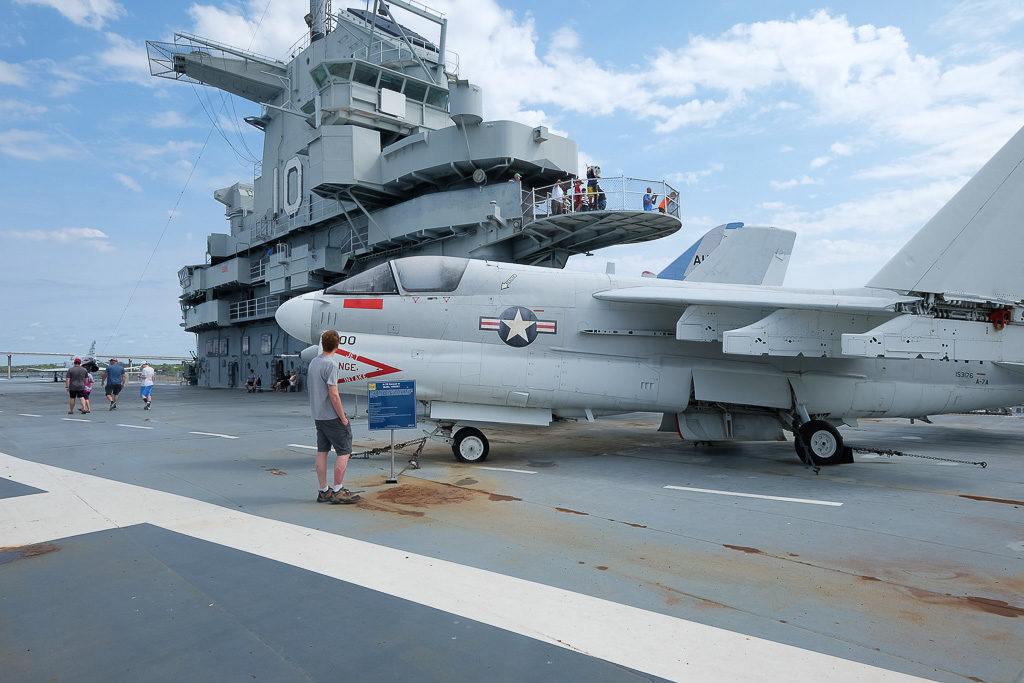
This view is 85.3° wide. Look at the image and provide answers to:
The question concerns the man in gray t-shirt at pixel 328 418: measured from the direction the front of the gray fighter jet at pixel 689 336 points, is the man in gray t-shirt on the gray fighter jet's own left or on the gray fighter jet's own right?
on the gray fighter jet's own left

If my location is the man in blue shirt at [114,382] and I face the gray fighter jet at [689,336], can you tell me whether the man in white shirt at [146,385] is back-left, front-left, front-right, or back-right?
front-left

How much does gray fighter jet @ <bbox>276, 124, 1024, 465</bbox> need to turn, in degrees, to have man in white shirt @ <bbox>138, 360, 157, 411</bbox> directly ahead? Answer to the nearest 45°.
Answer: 0° — it already faces them

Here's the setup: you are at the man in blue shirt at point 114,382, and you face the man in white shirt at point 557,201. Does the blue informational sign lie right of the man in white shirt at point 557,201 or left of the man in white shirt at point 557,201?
right

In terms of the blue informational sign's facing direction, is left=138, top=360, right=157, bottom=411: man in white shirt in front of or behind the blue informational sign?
behind

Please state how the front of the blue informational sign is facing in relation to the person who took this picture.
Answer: facing the viewer

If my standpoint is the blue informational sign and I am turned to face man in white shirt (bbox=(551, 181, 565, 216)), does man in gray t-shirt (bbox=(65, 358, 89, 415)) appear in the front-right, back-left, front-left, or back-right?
front-left

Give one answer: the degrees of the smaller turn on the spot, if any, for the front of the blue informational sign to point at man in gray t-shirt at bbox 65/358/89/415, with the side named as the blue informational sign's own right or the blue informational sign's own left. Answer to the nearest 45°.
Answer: approximately 135° to the blue informational sign's own right

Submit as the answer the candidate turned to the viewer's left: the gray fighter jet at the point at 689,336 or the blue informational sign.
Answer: the gray fighter jet

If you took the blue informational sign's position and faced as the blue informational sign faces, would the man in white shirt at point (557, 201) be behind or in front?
behind

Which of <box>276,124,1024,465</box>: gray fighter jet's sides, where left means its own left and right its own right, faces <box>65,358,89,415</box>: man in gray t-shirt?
front

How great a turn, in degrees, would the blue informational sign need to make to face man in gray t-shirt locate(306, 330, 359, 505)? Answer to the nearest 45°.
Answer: approximately 45° to its right

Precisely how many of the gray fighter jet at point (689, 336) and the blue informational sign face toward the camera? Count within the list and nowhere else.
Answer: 1

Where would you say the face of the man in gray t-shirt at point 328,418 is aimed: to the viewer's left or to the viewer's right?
to the viewer's right

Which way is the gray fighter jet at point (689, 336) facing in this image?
to the viewer's left

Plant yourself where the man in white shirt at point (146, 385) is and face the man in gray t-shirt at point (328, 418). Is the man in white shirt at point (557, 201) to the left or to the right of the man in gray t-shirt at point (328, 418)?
left
